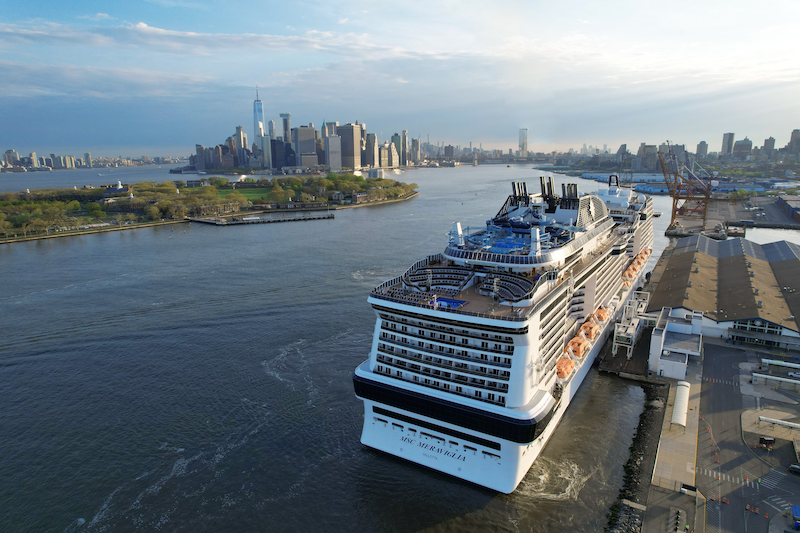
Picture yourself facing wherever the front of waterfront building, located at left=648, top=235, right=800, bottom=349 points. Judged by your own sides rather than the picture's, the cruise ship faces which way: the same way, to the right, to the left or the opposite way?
the opposite way

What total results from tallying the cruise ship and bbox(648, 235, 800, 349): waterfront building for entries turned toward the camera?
1

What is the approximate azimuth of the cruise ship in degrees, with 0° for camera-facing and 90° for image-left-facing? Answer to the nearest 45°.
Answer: approximately 225°

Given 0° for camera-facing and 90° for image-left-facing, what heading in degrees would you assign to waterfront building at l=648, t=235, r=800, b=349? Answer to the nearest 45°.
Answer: approximately 0°
